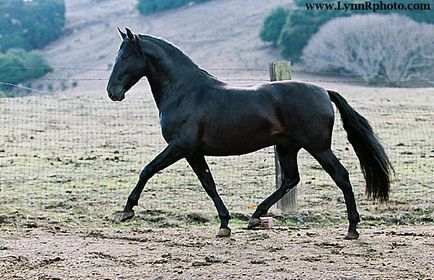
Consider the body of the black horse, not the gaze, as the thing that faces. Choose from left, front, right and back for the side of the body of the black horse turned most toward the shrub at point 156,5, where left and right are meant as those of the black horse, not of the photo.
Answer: right

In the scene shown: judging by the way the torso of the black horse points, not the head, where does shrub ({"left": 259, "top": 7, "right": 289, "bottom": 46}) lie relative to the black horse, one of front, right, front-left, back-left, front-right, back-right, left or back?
right

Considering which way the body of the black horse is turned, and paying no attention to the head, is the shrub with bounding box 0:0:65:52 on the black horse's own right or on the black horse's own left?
on the black horse's own right

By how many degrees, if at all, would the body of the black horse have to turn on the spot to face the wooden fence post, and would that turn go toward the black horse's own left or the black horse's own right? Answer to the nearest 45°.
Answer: approximately 135° to the black horse's own right

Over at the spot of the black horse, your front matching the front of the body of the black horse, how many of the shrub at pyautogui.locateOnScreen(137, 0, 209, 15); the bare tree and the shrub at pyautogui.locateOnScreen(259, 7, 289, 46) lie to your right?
3

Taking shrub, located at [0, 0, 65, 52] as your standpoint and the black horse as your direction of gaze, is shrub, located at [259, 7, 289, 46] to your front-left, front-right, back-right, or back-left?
front-left

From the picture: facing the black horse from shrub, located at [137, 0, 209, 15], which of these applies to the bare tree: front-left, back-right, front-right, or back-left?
front-left

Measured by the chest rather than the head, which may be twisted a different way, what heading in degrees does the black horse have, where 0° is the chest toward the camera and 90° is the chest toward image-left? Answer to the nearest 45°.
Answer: approximately 90°

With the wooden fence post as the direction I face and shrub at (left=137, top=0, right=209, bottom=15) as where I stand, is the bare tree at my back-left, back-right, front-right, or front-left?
front-left

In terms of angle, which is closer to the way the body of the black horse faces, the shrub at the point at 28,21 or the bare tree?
the shrub
